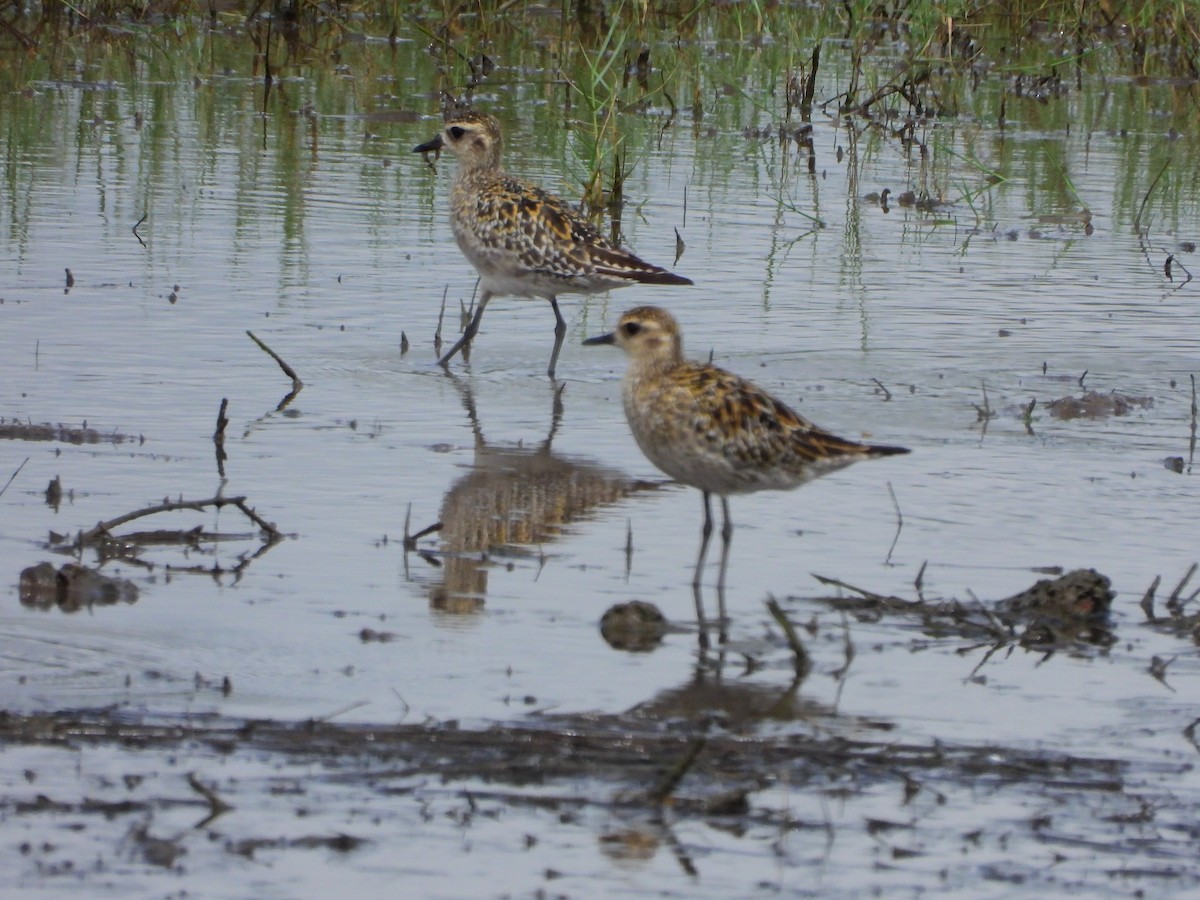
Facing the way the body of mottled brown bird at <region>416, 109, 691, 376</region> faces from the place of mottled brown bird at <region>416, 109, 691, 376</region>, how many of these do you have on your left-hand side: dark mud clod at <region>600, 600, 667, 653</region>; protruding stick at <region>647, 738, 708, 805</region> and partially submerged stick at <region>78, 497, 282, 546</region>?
3

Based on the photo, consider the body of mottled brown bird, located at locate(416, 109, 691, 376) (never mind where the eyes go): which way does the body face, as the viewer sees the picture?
to the viewer's left

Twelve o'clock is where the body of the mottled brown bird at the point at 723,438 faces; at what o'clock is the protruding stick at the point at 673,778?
The protruding stick is roughly at 9 o'clock from the mottled brown bird.

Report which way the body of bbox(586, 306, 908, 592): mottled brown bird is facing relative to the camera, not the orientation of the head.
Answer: to the viewer's left

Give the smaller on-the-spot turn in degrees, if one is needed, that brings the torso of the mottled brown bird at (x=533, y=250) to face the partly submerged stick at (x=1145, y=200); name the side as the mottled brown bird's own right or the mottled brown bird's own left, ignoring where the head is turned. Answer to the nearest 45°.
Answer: approximately 135° to the mottled brown bird's own right

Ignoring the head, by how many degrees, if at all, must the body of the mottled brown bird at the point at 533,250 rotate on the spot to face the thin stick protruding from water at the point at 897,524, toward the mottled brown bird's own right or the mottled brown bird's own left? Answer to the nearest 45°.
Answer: approximately 90° to the mottled brown bird's own left

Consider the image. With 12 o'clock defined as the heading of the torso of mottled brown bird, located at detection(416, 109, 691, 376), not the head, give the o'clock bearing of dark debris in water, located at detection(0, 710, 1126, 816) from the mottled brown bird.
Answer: The dark debris in water is roughly at 9 o'clock from the mottled brown bird.

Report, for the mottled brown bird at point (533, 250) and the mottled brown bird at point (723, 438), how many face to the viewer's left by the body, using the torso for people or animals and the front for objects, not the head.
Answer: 2
